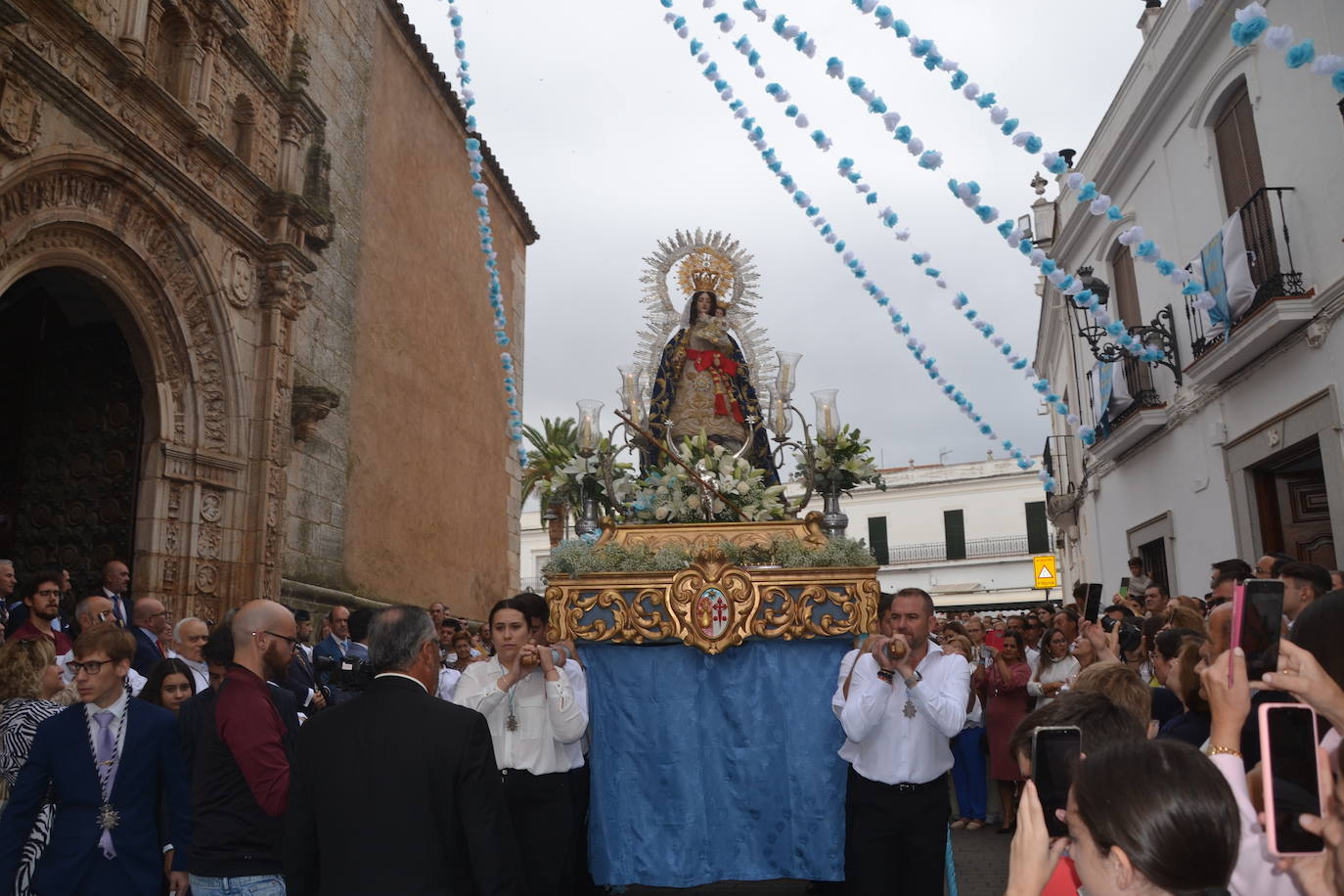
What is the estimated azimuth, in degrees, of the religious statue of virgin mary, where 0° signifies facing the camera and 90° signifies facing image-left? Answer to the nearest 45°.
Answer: approximately 0°

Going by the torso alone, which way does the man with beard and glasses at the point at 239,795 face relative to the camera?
to the viewer's right

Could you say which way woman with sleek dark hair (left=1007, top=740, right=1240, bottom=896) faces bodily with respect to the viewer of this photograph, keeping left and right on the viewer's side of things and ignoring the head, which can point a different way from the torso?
facing away from the viewer and to the left of the viewer

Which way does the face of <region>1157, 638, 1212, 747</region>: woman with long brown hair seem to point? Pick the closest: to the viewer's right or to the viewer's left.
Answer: to the viewer's left

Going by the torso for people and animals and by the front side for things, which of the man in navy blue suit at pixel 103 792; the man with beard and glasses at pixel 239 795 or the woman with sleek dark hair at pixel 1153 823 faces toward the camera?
the man in navy blue suit

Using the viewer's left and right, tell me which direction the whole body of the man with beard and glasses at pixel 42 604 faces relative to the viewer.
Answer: facing the viewer and to the right of the viewer

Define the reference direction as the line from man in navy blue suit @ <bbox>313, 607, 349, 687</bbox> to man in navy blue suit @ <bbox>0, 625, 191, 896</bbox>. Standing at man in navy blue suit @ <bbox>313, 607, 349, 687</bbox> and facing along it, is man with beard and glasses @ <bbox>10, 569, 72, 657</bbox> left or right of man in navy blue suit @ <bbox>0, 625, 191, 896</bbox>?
right

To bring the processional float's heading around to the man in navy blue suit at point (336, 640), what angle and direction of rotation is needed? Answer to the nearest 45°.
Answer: approximately 135° to its right

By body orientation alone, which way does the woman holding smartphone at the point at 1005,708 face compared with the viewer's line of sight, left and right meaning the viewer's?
facing the viewer and to the left of the viewer

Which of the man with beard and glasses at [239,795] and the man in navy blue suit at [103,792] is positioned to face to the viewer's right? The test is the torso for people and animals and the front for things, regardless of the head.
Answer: the man with beard and glasses
